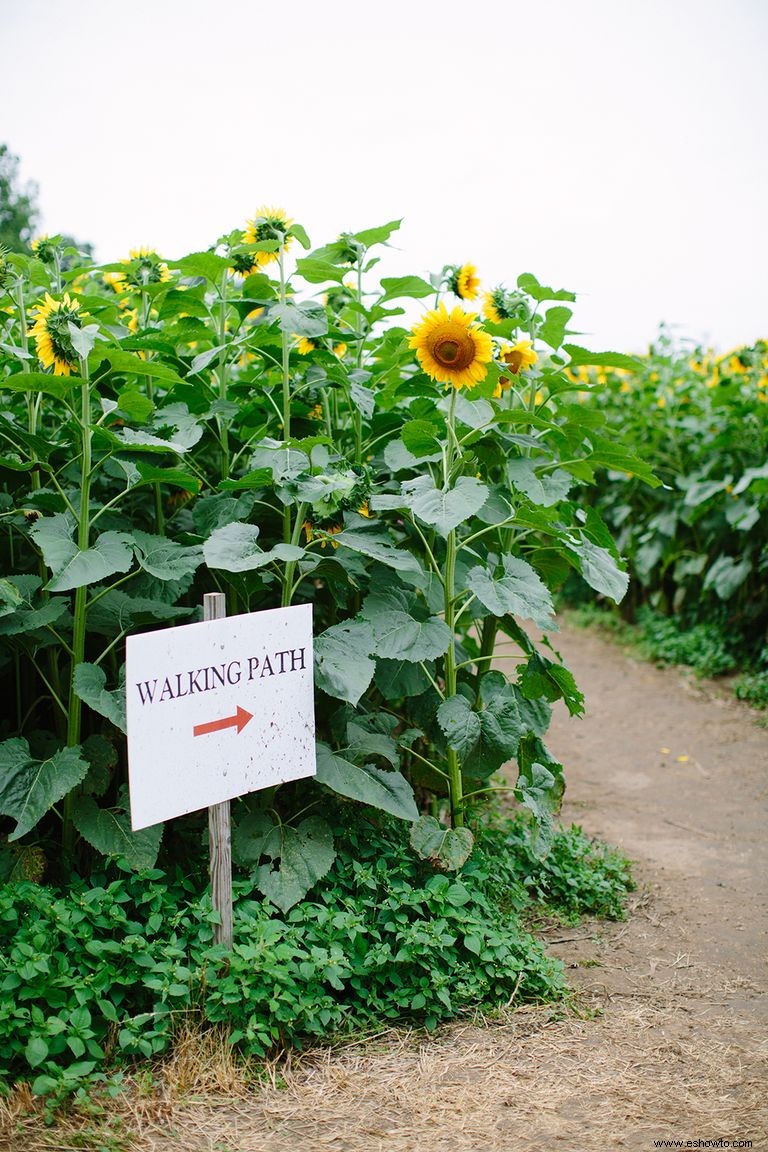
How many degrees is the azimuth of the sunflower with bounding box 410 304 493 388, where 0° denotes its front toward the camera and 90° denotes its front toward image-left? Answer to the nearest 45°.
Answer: approximately 0°

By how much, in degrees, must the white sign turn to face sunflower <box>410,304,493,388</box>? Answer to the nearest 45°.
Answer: approximately 90° to its left

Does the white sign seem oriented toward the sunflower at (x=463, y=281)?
no

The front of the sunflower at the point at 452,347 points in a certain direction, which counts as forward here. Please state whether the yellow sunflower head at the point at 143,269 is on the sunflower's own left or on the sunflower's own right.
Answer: on the sunflower's own right

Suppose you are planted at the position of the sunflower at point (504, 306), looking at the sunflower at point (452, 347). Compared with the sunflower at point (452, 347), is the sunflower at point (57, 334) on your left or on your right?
right

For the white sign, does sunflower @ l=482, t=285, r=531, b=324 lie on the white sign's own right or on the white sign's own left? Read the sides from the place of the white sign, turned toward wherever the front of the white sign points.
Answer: on the white sign's own left

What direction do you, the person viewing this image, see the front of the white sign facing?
facing the viewer and to the right of the viewer

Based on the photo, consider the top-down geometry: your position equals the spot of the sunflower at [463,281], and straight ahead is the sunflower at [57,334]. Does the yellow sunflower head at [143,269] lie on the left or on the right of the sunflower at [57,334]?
right
